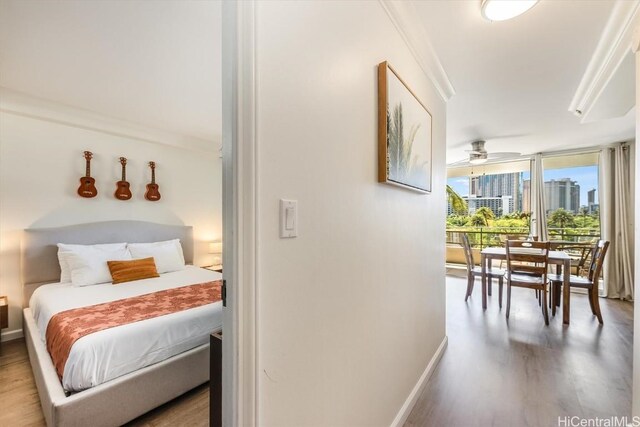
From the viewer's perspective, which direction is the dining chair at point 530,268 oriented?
away from the camera

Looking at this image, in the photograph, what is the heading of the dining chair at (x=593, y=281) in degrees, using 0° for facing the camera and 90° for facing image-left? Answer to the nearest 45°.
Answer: approximately 90°

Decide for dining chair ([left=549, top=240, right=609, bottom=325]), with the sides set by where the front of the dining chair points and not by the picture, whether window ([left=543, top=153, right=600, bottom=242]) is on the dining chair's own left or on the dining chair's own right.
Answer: on the dining chair's own right

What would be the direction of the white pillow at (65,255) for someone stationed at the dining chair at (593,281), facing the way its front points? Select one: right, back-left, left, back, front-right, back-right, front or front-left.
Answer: front-left

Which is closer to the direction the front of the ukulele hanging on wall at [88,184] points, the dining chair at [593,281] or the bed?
the bed

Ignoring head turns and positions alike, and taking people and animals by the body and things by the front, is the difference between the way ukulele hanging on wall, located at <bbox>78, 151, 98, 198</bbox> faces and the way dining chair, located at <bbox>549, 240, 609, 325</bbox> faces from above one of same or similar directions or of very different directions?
very different directions

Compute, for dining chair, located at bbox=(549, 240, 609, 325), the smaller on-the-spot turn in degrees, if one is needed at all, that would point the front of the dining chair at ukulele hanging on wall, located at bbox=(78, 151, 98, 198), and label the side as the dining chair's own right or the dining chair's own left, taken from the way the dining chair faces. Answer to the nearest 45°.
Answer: approximately 45° to the dining chair's own left

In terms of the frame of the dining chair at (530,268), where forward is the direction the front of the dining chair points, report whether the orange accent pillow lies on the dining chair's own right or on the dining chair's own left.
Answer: on the dining chair's own left

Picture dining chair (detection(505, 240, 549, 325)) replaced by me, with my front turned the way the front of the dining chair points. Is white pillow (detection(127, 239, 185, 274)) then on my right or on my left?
on my left
